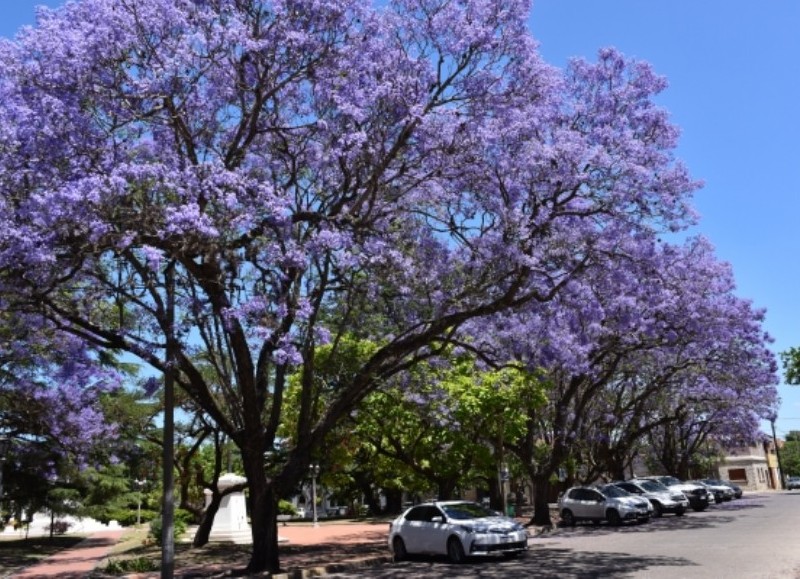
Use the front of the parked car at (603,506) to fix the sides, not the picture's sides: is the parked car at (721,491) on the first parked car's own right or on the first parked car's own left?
on the first parked car's own left

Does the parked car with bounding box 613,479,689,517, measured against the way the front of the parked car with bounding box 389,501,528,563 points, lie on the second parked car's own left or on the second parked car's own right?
on the second parked car's own left

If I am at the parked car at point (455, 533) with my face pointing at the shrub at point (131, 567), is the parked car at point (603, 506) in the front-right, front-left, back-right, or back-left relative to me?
back-right

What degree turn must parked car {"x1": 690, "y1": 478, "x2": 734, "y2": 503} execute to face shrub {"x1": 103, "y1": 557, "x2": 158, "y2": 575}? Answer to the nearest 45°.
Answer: approximately 45° to its right

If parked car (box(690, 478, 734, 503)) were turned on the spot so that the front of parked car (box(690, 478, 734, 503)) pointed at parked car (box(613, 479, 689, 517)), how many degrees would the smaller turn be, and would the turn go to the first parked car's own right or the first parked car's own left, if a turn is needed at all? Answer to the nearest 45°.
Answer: approximately 45° to the first parked car's own right

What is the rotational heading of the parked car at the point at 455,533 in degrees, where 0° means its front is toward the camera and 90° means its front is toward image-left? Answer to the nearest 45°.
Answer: approximately 315°

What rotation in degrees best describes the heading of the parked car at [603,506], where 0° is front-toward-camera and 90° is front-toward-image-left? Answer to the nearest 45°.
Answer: approximately 315°
